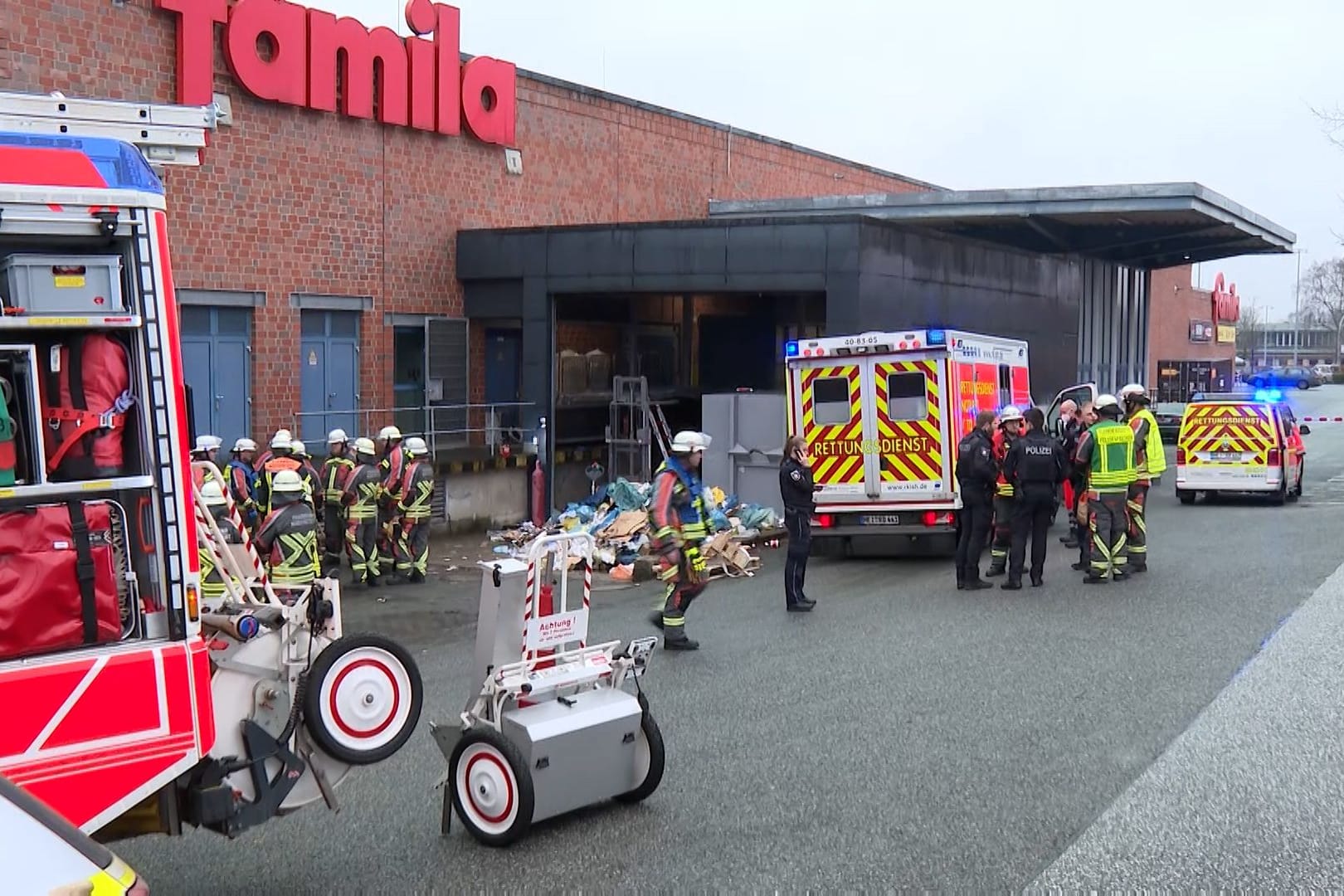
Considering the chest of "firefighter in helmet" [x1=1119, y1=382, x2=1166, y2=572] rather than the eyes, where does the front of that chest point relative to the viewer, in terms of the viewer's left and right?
facing to the left of the viewer

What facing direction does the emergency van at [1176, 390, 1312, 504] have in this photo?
away from the camera

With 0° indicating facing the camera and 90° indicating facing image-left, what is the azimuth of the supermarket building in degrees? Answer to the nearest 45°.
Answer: approximately 315°

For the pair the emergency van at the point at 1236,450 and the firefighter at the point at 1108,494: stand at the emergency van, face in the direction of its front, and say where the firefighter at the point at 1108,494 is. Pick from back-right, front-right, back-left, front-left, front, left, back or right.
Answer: back

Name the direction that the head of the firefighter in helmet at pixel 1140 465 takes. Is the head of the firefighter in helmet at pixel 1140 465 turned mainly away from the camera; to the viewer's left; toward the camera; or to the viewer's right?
to the viewer's left

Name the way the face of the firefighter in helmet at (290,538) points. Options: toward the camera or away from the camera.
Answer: away from the camera

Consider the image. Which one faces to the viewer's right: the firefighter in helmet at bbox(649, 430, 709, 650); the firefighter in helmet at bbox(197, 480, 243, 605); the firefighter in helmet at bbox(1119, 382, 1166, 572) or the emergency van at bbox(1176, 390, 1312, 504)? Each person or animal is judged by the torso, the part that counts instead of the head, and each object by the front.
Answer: the firefighter in helmet at bbox(649, 430, 709, 650)

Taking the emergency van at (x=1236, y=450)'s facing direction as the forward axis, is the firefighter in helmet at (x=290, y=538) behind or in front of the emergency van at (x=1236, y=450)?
behind

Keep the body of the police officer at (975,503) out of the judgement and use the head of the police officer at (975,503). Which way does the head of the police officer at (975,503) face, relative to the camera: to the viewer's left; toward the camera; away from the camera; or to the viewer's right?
to the viewer's right

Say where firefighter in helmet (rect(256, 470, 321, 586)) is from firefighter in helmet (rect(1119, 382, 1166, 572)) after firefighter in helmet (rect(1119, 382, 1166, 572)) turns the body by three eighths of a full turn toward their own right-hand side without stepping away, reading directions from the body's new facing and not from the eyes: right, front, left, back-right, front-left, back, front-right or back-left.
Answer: back
